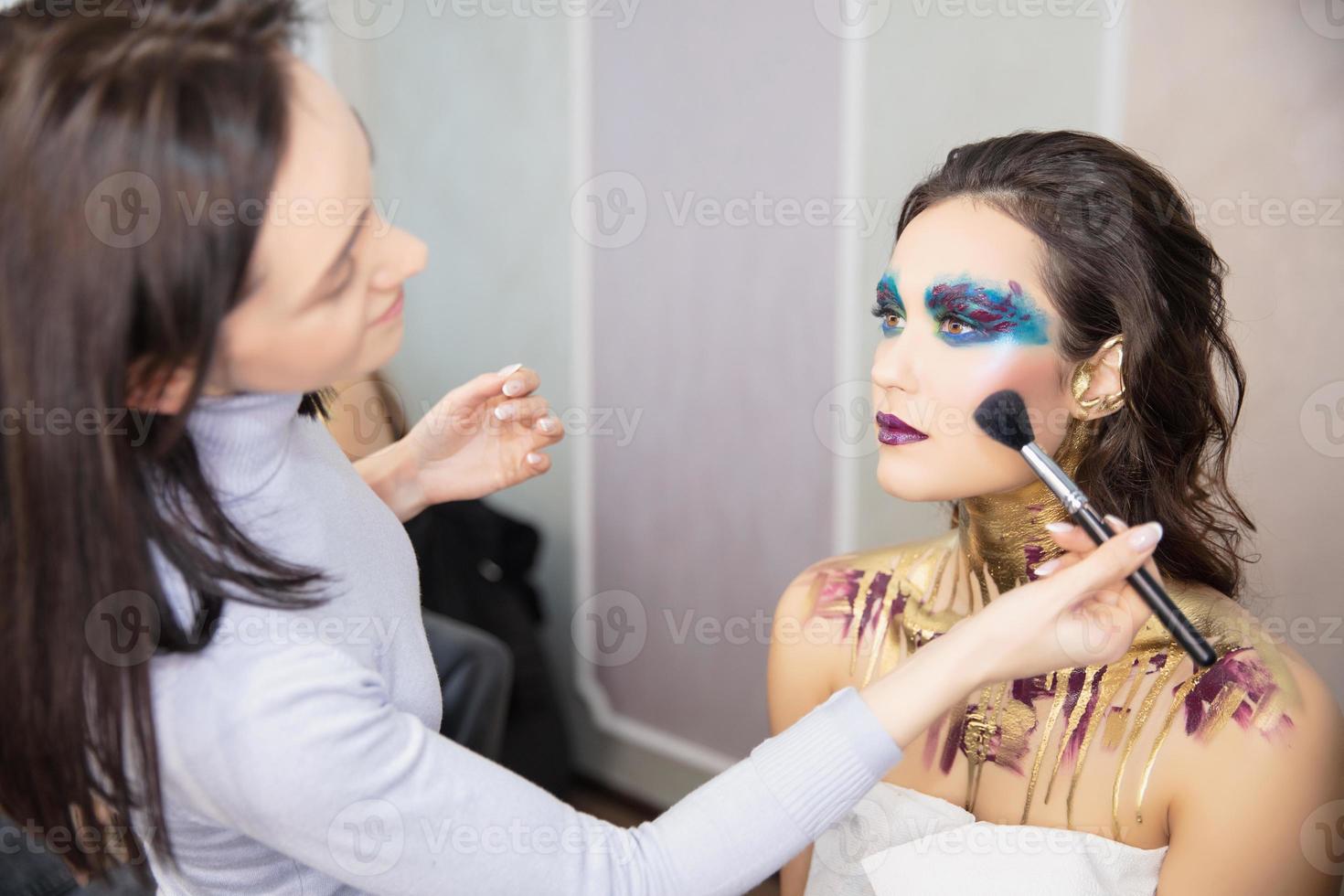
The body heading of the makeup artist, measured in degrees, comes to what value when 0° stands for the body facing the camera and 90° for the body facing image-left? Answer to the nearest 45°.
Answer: approximately 270°

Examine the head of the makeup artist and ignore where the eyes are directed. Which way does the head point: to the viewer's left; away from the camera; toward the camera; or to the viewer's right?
to the viewer's right
